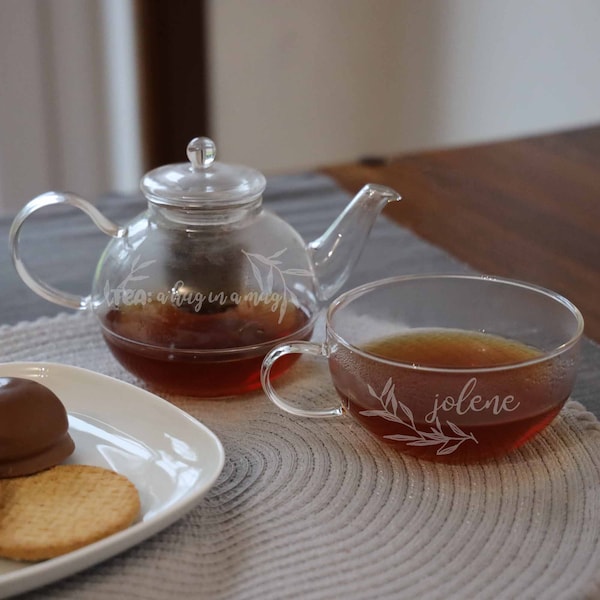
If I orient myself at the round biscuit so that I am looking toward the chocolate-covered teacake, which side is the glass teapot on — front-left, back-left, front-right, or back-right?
front-right

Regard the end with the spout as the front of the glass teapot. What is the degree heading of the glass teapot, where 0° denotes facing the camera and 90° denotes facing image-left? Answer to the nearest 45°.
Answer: approximately 270°
